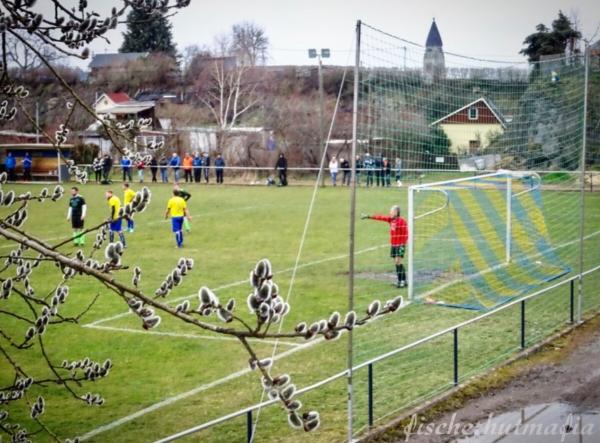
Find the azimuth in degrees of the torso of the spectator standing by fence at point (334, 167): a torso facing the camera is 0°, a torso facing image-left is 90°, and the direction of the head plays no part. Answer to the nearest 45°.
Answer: approximately 0°

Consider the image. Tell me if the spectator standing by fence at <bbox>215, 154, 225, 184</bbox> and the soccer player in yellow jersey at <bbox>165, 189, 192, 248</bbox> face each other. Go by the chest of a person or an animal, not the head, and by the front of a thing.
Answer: yes

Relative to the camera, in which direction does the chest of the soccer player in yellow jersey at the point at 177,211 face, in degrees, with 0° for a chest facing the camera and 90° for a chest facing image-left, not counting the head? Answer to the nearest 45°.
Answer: approximately 180°

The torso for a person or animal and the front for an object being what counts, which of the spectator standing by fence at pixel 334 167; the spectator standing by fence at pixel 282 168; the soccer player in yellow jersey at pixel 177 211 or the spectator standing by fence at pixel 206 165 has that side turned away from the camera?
the soccer player in yellow jersey

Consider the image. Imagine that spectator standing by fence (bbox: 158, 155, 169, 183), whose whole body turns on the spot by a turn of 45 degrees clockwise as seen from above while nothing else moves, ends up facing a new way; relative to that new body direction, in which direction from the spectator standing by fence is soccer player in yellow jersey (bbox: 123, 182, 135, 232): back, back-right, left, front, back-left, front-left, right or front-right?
front-left

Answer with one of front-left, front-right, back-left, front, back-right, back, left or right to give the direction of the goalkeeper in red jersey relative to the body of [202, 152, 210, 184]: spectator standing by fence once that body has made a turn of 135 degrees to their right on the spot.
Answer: back-left

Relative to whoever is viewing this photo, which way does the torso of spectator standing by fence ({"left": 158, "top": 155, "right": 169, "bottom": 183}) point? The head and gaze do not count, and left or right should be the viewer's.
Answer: facing the viewer

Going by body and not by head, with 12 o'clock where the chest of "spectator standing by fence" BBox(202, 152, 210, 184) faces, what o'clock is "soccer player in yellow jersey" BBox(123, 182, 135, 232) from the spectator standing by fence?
The soccer player in yellow jersey is roughly at 12 o'clock from the spectator standing by fence.

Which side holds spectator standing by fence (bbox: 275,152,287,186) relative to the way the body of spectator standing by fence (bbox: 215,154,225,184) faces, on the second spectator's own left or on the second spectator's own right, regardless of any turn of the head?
on the second spectator's own left

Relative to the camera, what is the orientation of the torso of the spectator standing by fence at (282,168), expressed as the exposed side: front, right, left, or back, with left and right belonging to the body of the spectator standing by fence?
front

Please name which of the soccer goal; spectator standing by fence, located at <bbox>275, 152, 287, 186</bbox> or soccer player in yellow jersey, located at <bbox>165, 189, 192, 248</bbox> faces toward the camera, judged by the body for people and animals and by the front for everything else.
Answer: the spectator standing by fence

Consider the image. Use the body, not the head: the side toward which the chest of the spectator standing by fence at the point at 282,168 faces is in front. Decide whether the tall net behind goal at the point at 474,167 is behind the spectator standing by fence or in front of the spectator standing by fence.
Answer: in front

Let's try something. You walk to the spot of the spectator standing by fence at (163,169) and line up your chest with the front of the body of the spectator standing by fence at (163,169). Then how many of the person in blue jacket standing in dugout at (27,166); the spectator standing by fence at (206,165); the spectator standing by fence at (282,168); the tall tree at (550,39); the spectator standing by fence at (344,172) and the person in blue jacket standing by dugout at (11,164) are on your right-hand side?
2

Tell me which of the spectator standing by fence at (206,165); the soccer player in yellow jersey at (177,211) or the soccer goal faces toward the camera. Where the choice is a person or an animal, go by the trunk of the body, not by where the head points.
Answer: the spectator standing by fence

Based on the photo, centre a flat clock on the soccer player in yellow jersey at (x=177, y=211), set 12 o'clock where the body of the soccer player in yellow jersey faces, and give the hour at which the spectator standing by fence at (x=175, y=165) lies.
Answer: The spectator standing by fence is roughly at 12 o'clock from the soccer player in yellow jersey.

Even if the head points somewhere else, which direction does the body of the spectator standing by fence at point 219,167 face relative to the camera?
toward the camera

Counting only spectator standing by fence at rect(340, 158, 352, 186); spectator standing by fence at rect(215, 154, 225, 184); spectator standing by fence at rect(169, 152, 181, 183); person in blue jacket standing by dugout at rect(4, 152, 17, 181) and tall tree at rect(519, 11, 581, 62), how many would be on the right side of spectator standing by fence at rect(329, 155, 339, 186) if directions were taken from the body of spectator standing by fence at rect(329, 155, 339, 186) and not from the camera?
3

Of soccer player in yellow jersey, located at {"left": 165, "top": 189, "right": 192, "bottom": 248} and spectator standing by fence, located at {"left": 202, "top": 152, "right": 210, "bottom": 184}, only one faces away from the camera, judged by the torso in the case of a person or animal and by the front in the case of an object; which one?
the soccer player in yellow jersey

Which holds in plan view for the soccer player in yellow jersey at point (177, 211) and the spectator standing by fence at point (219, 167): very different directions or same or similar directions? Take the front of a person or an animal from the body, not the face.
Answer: very different directions
